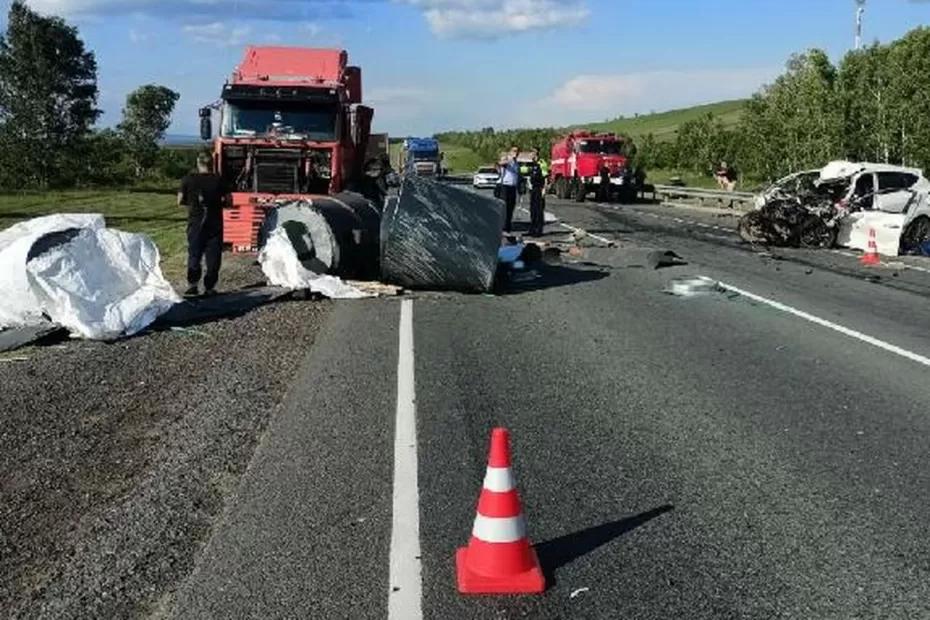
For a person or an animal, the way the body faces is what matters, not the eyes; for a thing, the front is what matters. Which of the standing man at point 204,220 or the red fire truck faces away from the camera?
the standing man

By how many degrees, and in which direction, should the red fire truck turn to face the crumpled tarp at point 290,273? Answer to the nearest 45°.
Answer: approximately 45° to its right

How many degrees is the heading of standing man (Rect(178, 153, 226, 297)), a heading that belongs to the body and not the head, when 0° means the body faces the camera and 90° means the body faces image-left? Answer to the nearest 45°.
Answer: approximately 180°

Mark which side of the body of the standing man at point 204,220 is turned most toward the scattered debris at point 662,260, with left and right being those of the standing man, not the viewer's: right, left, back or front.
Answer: right

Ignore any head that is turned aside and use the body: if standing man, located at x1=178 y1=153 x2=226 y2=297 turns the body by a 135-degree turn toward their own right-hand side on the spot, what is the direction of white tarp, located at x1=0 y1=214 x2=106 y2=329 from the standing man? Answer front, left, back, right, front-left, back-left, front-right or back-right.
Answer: right

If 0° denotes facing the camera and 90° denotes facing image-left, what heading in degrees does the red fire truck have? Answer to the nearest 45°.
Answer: approximately 315°

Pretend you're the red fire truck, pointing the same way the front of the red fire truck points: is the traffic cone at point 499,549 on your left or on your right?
on your right

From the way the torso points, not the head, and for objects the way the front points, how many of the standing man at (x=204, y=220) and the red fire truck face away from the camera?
1

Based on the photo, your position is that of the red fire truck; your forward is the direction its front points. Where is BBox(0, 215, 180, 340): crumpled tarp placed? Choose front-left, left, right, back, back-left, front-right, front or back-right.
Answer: front-right
